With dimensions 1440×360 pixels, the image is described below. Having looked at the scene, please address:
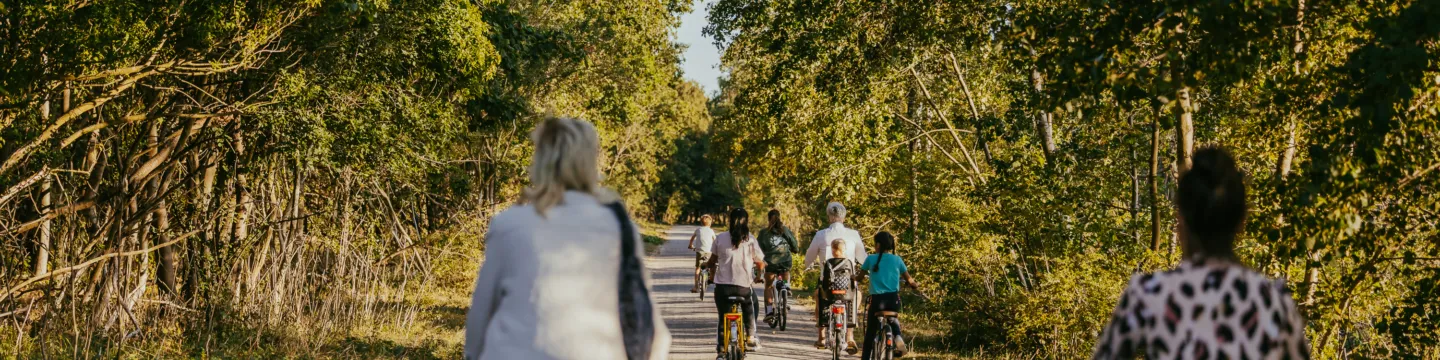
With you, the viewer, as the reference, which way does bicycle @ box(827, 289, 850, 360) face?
facing away from the viewer

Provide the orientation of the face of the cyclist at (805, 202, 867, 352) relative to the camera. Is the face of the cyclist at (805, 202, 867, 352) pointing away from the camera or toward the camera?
away from the camera

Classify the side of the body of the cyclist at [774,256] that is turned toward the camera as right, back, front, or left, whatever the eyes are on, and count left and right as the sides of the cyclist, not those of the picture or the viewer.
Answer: back

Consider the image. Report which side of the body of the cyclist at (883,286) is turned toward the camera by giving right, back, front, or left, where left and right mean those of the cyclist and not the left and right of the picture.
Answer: back

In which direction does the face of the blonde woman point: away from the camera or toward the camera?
away from the camera

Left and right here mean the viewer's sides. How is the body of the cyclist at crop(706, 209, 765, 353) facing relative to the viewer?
facing away from the viewer

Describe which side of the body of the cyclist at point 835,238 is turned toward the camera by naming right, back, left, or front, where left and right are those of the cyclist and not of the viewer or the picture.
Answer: back

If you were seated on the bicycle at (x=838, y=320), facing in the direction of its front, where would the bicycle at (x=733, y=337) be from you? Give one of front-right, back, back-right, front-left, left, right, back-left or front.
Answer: back-left

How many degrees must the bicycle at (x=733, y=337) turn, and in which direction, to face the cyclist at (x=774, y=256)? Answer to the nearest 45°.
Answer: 0° — it already faces them

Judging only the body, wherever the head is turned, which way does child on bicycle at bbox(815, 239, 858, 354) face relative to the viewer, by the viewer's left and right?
facing away from the viewer

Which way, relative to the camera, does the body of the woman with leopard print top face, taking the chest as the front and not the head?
away from the camera

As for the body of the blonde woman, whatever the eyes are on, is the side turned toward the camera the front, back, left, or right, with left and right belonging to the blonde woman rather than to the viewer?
back
